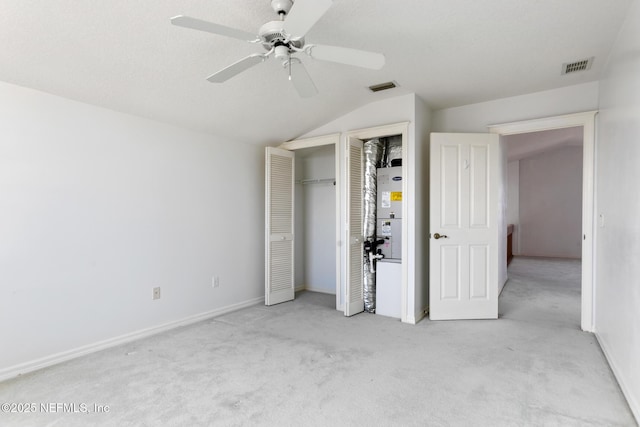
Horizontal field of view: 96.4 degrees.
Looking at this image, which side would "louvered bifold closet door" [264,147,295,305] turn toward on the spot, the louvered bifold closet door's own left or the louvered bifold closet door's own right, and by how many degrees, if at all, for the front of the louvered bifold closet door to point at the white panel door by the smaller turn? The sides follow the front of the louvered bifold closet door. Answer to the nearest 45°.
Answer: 0° — it already faces it

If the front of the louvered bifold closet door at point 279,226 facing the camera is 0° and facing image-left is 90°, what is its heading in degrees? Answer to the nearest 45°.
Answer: approximately 315°

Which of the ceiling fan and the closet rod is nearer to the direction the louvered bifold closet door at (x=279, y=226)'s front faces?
the ceiling fan

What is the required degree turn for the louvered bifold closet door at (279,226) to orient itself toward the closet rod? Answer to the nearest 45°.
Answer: approximately 90° to its left
